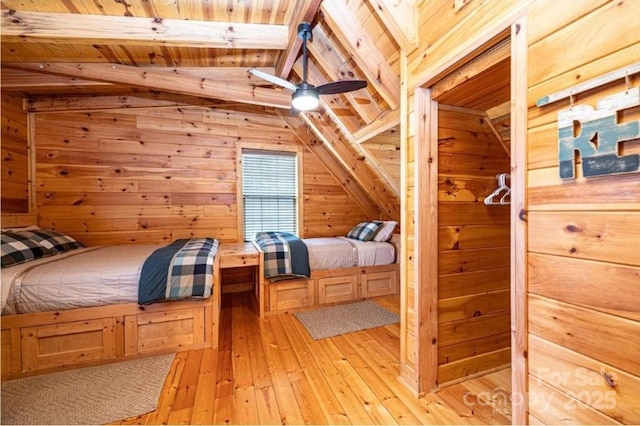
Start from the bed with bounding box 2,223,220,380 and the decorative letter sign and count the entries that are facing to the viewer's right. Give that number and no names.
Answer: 1

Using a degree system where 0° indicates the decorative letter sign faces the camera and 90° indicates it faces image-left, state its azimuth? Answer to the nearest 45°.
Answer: approximately 45°

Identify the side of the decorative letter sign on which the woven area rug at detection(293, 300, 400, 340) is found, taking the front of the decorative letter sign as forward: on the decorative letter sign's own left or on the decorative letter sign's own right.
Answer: on the decorative letter sign's own right

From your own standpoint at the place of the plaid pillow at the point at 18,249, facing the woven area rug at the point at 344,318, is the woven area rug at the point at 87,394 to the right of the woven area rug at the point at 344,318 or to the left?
right

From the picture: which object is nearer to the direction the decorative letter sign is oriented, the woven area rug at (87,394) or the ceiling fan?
the woven area rug

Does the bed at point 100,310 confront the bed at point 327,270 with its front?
yes

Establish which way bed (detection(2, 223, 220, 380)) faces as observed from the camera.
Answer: facing to the right of the viewer

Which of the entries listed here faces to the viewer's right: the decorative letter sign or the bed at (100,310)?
the bed

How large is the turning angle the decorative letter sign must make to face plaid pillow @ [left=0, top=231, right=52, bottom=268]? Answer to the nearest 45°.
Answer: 0° — it already faces it
